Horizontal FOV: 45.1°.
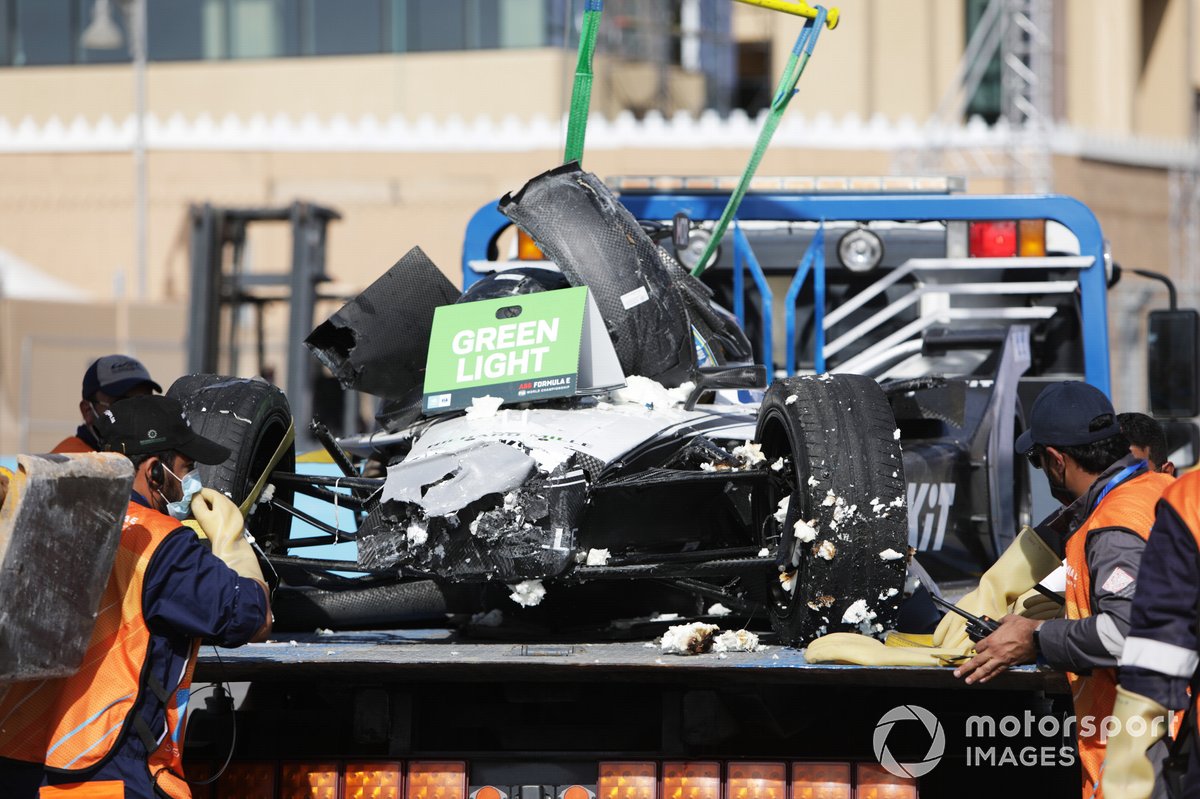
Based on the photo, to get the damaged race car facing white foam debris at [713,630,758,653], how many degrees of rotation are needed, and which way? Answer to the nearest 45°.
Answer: approximately 45° to its left

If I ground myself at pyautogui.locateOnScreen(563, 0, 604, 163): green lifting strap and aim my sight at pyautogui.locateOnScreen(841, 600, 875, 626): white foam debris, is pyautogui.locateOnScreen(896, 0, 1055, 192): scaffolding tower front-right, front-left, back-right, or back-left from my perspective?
back-left

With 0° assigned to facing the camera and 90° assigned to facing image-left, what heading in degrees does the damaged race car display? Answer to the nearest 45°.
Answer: approximately 0°

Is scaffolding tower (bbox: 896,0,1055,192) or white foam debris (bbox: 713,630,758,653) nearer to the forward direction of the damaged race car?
the white foam debris

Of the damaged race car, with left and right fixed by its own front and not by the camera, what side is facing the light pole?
back

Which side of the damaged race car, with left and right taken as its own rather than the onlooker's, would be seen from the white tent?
back
